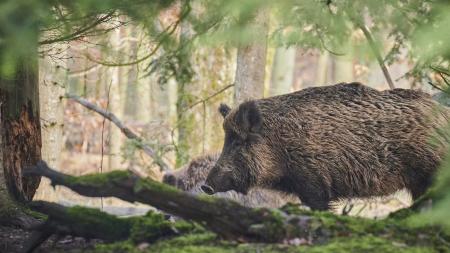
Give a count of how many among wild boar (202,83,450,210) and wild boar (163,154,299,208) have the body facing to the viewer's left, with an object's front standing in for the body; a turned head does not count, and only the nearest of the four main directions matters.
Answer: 2

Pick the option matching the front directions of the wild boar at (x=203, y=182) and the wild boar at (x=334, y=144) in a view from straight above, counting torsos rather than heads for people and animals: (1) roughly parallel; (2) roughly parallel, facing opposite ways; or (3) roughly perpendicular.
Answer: roughly parallel

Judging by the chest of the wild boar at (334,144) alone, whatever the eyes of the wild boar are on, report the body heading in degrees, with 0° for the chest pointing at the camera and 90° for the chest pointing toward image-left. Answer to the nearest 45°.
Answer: approximately 90°

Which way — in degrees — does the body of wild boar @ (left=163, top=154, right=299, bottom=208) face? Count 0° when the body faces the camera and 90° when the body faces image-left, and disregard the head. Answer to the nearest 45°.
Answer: approximately 90°

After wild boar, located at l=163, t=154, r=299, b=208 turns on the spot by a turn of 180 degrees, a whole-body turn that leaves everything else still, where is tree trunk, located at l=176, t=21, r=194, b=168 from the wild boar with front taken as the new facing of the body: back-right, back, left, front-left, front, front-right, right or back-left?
left

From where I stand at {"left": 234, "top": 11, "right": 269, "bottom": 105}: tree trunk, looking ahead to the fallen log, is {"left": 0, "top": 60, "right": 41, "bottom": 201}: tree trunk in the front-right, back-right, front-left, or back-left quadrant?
front-right

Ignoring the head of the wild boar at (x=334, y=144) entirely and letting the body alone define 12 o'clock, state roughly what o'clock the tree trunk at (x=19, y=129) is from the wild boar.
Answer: The tree trunk is roughly at 11 o'clock from the wild boar.

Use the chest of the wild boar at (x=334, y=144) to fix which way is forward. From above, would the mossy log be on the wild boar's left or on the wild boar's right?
on the wild boar's left

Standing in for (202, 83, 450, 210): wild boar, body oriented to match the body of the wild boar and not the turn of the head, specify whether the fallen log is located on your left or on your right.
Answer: on your left
